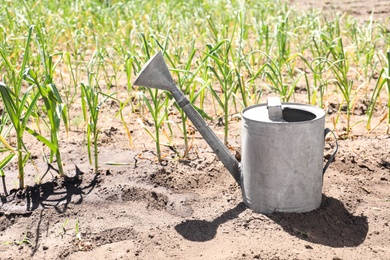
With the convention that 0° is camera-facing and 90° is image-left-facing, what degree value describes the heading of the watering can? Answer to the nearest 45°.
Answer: approximately 90°
